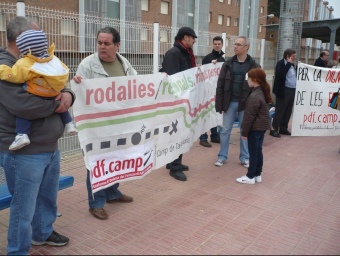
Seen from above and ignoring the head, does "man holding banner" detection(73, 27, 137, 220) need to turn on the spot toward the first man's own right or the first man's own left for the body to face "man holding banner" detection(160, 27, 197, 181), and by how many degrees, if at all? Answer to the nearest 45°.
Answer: approximately 90° to the first man's own left

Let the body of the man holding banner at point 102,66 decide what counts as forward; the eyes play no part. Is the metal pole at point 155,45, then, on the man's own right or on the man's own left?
on the man's own left

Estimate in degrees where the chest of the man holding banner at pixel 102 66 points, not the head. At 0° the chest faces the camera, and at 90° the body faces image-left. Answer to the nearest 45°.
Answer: approximately 315°

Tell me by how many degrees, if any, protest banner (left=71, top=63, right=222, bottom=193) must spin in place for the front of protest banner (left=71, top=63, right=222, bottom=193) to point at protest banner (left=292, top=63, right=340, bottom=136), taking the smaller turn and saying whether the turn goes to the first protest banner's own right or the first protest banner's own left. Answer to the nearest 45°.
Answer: approximately 90° to the first protest banner's own left

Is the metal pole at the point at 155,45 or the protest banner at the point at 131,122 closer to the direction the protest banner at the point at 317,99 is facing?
the protest banner

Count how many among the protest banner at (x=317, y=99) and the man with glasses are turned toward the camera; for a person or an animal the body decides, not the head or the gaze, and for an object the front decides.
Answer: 2

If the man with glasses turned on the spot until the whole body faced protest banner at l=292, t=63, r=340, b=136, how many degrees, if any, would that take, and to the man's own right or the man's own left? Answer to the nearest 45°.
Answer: approximately 135° to the man's own left

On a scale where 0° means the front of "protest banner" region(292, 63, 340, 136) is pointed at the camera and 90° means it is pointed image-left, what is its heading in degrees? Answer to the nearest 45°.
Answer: approximately 0°
